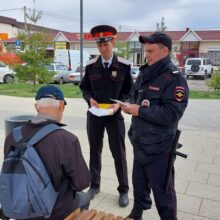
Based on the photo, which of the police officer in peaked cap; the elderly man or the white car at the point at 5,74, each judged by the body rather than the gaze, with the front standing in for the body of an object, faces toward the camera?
the police officer in peaked cap

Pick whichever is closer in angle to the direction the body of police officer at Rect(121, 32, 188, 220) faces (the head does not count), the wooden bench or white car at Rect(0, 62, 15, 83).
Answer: the wooden bench

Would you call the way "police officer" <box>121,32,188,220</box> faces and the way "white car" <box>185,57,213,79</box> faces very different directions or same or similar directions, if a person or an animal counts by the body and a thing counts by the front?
very different directions

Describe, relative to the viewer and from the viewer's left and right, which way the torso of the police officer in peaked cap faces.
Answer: facing the viewer

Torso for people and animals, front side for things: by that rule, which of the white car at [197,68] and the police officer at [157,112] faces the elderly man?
the police officer

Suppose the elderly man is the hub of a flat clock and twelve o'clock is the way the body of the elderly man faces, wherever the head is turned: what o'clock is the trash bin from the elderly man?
The trash bin is roughly at 10 o'clock from the elderly man.

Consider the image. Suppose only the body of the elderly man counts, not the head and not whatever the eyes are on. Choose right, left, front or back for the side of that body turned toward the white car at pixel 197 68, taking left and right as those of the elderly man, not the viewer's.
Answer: front

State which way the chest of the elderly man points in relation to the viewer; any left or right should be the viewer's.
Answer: facing away from the viewer and to the right of the viewer

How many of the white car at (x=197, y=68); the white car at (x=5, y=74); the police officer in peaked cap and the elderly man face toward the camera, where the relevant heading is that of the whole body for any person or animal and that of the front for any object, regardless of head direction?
1

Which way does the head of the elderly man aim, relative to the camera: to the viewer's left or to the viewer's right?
to the viewer's right
